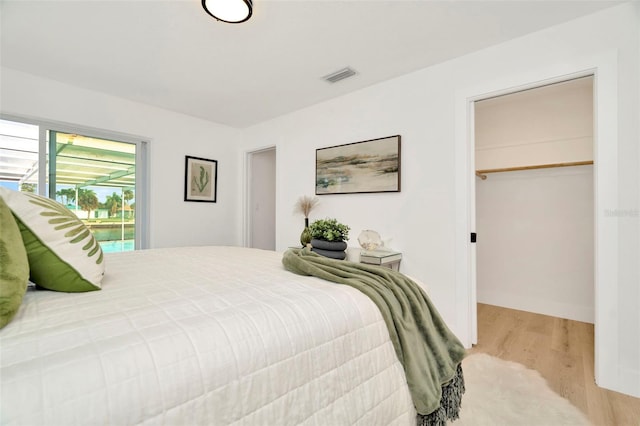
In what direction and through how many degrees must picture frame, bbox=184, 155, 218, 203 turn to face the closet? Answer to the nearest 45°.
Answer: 0° — it already faces it

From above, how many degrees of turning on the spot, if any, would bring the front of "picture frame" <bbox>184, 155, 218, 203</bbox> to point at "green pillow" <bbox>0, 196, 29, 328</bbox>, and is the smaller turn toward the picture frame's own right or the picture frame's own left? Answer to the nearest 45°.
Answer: approximately 45° to the picture frame's own right

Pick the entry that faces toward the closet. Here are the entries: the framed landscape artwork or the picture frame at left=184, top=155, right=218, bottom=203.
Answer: the picture frame

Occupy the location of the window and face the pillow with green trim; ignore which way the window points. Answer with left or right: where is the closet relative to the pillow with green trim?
left

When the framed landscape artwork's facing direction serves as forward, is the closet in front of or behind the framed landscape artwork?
behind

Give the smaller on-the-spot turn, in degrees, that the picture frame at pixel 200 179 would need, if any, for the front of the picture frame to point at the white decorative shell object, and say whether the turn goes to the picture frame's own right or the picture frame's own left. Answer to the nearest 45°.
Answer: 0° — it already faces it

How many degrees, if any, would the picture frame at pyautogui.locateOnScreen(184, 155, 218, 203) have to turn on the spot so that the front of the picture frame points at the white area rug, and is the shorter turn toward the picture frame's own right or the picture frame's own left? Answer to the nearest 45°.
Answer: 0° — it already faces it

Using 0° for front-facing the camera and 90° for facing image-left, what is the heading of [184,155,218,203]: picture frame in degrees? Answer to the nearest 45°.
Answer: approximately 315°

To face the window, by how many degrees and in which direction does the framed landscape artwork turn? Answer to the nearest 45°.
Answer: approximately 45° to its right

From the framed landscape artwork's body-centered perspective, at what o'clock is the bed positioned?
The bed is roughly at 11 o'clock from the framed landscape artwork.

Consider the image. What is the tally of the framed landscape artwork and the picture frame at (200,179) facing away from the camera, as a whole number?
0

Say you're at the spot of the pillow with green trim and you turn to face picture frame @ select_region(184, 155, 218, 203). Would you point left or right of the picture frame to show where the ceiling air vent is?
right

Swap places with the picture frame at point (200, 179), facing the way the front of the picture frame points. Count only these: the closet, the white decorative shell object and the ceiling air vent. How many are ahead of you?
3

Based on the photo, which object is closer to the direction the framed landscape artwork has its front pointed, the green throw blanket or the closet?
the green throw blanket

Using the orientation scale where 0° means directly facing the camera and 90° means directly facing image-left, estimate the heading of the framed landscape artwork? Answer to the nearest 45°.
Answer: approximately 45°

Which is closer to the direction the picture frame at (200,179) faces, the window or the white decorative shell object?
the white decorative shell object
